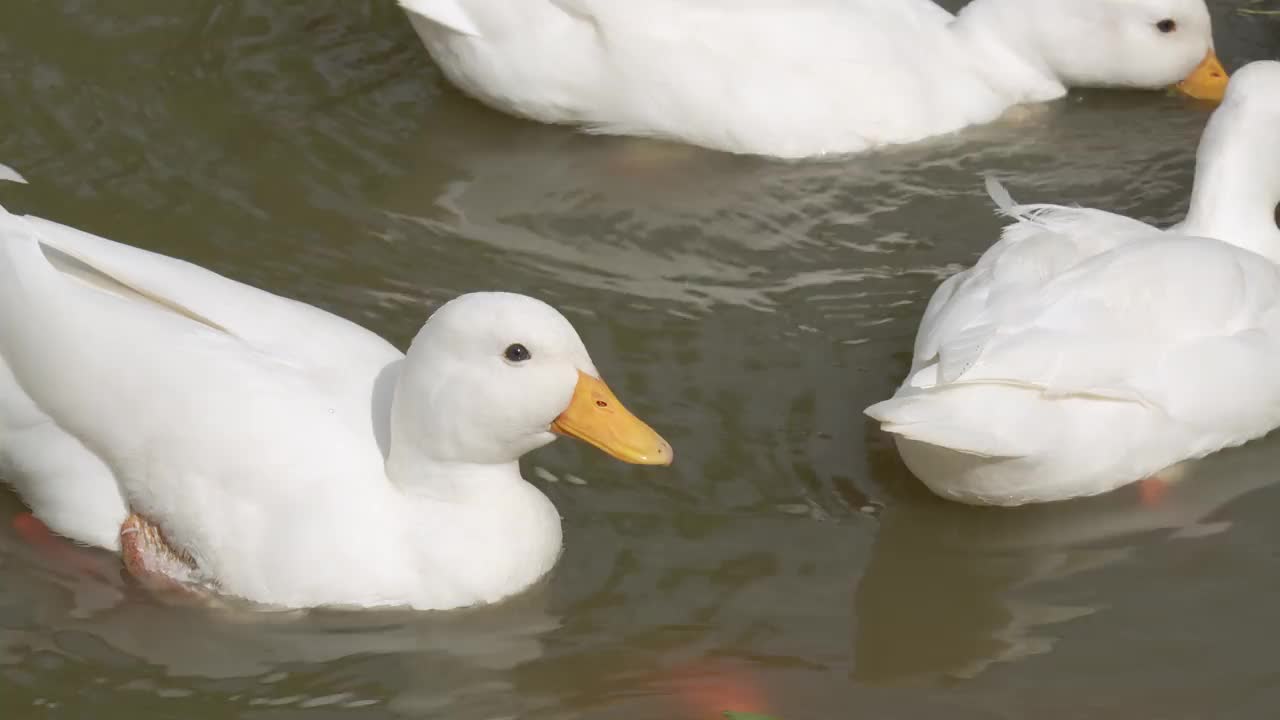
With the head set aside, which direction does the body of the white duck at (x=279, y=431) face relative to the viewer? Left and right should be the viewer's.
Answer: facing to the right of the viewer

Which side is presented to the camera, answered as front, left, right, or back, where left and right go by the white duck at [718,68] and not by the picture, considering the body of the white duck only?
right

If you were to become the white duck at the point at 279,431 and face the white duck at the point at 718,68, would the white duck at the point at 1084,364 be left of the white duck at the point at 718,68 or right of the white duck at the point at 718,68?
right

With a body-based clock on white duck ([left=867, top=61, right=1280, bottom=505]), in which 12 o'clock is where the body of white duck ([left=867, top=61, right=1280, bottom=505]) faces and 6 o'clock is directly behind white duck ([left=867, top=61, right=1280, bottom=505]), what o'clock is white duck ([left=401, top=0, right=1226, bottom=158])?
white duck ([left=401, top=0, right=1226, bottom=158]) is roughly at 9 o'clock from white duck ([left=867, top=61, right=1280, bottom=505]).

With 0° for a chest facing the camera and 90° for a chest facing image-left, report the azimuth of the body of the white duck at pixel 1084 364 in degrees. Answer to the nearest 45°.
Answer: approximately 225°

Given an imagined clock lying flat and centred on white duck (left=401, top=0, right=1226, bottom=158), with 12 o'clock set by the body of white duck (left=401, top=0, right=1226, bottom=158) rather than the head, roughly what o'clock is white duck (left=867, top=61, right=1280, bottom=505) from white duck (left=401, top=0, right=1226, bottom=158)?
white duck (left=867, top=61, right=1280, bottom=505) is roughly at 2 o'clock from white duck (left=401, top=0, right=1226, bottom=158).

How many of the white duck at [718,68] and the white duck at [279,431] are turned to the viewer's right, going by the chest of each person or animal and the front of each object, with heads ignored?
2

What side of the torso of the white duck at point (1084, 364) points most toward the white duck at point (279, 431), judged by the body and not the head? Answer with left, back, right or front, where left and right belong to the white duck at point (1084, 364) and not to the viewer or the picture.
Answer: back

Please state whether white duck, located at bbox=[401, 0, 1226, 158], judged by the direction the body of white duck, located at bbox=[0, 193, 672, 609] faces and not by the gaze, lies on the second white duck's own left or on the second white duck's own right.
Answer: on the second white duck's own left
